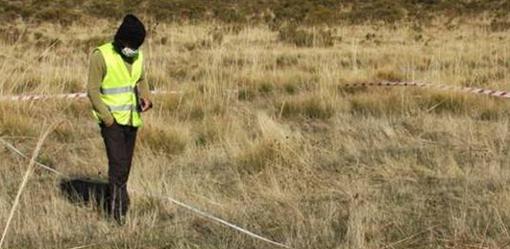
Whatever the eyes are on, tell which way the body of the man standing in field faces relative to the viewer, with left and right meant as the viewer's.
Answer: facing the viewer and to the right of the viewer
